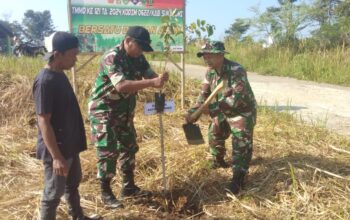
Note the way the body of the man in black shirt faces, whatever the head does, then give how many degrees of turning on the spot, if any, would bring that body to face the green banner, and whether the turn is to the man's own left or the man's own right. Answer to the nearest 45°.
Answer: approximately 90° to the man's own left

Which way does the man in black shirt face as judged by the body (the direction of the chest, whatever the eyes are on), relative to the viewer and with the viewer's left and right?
facing to the right of the viewer

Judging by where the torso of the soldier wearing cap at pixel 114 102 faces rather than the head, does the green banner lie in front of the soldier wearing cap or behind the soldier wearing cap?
behind

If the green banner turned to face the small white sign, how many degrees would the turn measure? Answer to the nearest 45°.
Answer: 0° — it already faces it

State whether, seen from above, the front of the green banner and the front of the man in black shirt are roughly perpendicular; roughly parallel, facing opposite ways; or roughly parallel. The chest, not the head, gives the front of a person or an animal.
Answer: roughly perpendicular

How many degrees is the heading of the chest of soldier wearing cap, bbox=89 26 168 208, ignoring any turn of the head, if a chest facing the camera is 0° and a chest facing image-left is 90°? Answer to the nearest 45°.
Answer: approximately 315°

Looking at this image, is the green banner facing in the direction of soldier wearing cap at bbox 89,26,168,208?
yes

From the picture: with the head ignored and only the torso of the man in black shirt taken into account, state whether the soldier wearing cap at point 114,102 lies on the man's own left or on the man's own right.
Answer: on the man's own left

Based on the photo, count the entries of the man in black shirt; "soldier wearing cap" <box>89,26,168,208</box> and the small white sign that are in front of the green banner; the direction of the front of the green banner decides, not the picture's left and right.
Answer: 3

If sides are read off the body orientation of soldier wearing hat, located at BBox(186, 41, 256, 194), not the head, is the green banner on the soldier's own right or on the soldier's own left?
on the soldier's own right
